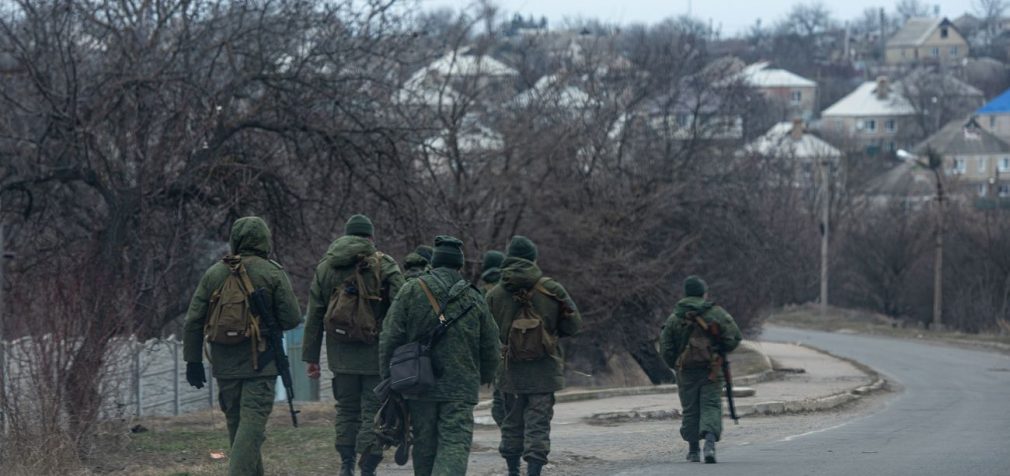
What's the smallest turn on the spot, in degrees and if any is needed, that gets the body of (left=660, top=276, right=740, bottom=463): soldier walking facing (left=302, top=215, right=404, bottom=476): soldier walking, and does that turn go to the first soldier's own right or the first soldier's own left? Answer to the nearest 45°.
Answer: approximately 135° to the first soldier's own left

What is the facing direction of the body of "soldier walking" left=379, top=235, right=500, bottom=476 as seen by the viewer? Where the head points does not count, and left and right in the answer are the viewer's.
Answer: facing away from the viewer

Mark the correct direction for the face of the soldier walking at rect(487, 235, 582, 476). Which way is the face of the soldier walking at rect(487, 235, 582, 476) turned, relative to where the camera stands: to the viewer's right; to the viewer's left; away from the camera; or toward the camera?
away from the camera

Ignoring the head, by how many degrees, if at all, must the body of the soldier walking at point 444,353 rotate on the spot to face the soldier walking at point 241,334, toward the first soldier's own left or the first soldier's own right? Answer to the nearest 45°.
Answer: approximately 90° to the first soldier's own left

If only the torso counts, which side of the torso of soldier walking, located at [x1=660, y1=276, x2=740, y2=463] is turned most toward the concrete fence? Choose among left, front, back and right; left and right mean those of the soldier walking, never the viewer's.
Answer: left

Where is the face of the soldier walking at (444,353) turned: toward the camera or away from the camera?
away from the camera

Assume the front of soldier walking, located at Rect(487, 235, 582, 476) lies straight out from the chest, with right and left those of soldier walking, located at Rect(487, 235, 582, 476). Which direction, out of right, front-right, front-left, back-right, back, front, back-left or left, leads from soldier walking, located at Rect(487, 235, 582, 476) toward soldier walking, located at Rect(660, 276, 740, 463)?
front-right

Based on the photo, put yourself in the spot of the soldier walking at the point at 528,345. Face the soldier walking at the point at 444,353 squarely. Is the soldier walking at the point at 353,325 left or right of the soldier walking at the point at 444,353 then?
right

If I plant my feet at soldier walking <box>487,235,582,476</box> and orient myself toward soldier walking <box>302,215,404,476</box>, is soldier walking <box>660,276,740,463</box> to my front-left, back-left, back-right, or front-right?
back-right

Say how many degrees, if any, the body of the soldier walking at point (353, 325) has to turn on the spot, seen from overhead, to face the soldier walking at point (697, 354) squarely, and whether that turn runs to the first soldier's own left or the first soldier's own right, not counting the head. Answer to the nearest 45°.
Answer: approximately 45° to the first soldier's own right

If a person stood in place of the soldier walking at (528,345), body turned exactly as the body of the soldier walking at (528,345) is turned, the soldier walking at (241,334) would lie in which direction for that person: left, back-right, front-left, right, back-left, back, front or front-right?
back-left

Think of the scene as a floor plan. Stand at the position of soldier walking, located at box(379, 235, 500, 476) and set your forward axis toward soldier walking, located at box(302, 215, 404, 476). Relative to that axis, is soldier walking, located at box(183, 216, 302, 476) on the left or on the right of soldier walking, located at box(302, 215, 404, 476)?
left

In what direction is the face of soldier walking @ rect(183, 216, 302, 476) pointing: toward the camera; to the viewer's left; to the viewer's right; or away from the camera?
away from the camera

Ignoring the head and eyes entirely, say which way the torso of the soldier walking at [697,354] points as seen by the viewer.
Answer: away from the camera

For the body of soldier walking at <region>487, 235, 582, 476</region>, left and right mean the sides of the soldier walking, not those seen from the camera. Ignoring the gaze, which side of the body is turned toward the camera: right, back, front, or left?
back

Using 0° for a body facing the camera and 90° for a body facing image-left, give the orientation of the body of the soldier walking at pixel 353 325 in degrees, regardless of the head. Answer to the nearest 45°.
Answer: approximately 180°
